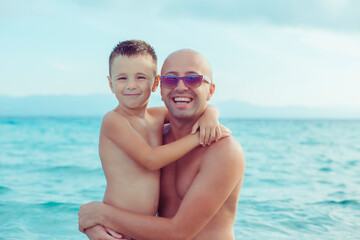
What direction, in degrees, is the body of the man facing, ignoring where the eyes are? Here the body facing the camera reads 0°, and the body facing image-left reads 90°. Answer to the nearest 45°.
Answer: approximately 45°

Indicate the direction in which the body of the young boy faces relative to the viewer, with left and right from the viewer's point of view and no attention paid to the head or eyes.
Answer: facing the viewer and to the right of the viewer
